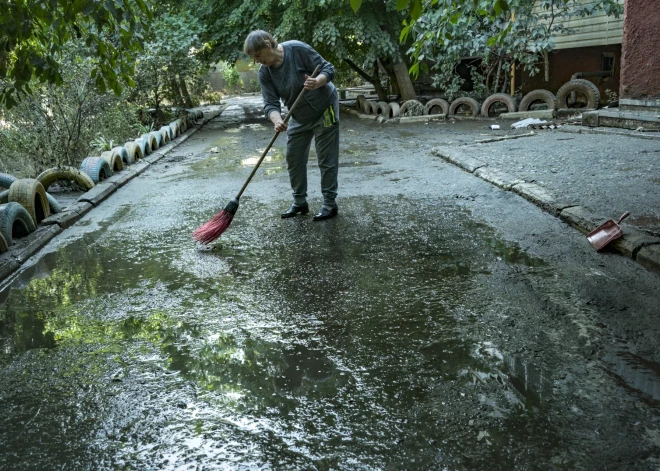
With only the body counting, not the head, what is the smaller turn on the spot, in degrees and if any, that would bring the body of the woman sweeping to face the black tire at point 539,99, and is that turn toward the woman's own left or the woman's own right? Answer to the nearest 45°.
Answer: approximately 180°

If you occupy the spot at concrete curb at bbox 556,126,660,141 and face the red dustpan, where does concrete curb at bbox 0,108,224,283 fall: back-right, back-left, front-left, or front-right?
front-right

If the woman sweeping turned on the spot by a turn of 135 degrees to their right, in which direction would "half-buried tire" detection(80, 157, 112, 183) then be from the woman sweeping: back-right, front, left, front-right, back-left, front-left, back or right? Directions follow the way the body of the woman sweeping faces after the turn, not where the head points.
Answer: front-left

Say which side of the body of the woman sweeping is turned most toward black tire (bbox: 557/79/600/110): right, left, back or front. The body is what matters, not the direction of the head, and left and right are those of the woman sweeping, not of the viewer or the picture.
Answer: back

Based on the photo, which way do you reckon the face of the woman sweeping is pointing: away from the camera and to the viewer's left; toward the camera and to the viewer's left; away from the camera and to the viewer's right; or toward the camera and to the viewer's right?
toward the camera and to the viewer's left

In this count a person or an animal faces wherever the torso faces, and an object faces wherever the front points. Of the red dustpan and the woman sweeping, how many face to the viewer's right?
0

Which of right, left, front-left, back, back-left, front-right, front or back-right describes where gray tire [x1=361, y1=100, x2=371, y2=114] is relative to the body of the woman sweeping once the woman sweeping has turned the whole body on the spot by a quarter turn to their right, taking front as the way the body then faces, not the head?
front-right

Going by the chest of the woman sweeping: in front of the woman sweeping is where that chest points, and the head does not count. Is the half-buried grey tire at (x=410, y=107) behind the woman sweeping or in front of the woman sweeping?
behind

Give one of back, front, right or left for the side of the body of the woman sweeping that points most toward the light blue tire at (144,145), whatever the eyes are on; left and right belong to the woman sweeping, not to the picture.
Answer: right

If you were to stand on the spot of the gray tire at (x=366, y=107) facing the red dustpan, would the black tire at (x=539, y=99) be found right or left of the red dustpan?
left

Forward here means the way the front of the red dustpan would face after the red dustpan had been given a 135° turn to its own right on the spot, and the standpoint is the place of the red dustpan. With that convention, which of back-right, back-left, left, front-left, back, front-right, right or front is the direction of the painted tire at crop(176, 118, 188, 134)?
front-left

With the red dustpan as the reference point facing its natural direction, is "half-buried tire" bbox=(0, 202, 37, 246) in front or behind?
in front

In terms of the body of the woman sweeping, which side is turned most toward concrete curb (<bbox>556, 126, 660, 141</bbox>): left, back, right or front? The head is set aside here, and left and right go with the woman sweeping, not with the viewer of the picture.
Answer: back

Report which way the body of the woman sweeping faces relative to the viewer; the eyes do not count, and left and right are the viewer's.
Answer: facing the viewer and to the left of the viewer
